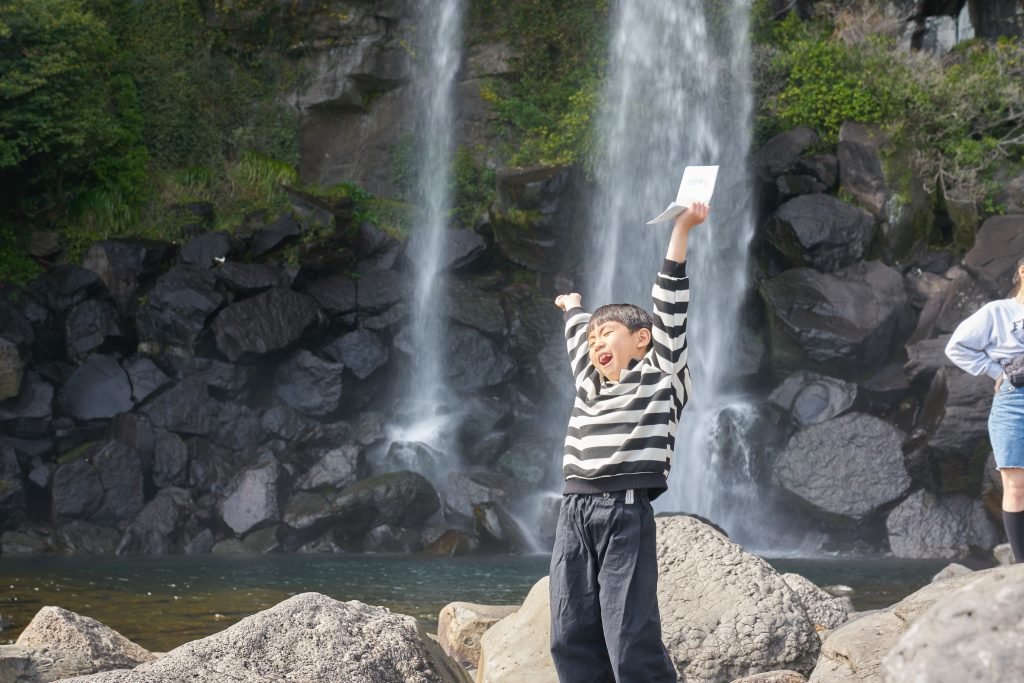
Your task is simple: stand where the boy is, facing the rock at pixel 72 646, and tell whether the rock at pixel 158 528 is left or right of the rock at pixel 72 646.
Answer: right

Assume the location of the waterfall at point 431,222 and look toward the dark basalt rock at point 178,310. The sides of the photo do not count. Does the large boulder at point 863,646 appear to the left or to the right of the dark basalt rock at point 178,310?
left

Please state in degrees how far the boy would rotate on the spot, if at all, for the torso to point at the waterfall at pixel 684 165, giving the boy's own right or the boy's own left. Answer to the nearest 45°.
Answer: approximately 135° to the boy's own right

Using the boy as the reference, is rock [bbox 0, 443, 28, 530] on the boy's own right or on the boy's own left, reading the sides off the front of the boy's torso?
on the boy's own right

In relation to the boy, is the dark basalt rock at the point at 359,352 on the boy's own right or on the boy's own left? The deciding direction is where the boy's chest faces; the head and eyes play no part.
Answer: on the boy's own right

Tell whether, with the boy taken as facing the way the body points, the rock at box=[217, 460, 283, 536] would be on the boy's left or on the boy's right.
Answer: on the boy's right

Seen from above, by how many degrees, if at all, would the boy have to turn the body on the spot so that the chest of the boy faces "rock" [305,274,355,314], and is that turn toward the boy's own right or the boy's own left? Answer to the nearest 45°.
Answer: approximately 135° to the boy's own right

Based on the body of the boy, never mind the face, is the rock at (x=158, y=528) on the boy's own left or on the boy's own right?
on the boy's own right

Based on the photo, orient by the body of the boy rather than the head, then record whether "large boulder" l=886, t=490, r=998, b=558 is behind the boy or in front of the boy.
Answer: behind

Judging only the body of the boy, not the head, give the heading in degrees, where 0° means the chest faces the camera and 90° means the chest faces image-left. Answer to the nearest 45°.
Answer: approximately 45°
